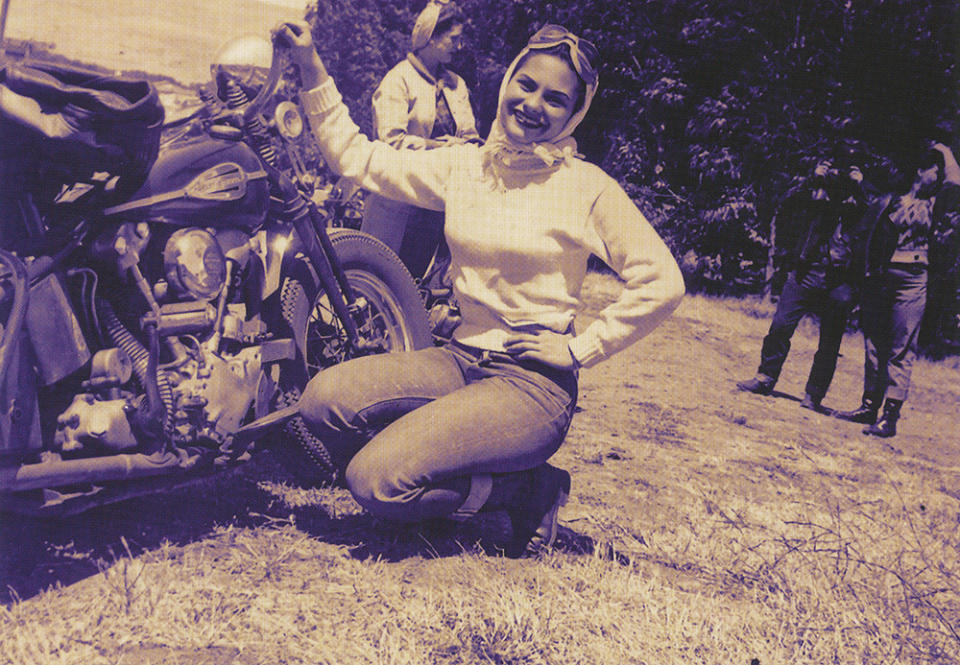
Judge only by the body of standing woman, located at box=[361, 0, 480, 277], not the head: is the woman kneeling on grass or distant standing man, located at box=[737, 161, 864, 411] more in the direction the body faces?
the woman kneeling on grass

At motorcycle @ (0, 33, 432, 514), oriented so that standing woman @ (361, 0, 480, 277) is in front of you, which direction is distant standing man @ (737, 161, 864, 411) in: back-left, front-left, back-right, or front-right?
front-right

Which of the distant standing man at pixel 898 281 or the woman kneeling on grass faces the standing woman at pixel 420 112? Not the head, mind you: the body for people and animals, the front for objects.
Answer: the distant standing man

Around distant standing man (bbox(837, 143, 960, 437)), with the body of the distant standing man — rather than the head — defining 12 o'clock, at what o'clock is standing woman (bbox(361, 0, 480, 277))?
The standing woman is roughly at 12 o'clock from the distant standing man.

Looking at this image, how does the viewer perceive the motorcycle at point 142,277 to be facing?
facing away from the viewer and to the right of the viewer

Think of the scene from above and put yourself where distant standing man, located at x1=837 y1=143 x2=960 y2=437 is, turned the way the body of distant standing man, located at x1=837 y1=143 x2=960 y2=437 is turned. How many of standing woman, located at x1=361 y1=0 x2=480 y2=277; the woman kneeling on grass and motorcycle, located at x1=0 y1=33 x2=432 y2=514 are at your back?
0

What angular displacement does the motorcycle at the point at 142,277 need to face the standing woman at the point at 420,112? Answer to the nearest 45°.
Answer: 0° — it already faces them

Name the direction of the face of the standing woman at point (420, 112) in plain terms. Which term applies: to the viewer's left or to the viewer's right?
to the viewer's right

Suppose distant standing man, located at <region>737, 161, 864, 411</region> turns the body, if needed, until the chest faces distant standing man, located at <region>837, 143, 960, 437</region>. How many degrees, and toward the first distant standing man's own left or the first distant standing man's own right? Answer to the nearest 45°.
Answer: approximately 45° to the first distant standing man's own left

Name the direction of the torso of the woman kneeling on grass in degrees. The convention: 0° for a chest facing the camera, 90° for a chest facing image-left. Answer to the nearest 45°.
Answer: approximately 45°

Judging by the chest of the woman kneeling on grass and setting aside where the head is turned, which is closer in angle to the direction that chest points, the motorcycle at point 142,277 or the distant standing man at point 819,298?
the motorcycle
